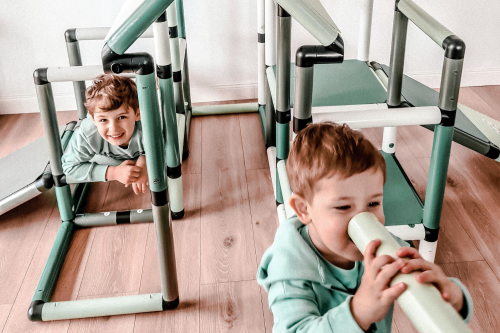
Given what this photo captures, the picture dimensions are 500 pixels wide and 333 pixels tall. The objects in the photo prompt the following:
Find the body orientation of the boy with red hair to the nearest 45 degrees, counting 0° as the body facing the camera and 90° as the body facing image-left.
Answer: approximately 315°

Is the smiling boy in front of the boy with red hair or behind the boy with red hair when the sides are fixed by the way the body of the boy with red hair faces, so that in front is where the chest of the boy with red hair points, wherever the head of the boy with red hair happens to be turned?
behind
